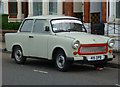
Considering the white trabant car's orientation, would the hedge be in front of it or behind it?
behind

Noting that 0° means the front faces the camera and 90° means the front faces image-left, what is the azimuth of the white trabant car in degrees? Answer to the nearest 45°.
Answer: approximately 315°
